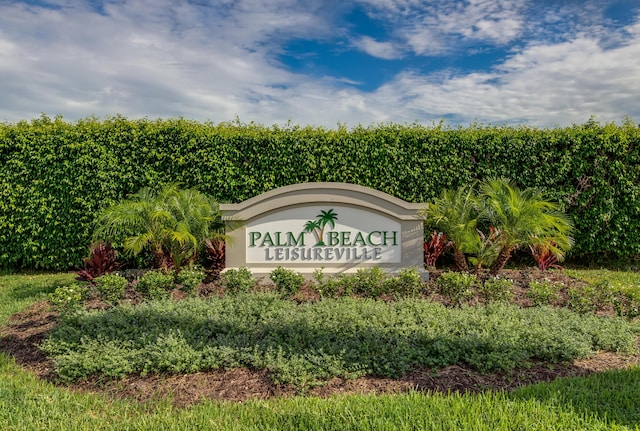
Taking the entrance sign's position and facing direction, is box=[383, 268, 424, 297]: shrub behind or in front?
in front

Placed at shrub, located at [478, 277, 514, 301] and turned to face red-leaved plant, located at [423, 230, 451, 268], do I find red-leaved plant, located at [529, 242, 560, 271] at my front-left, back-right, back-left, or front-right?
front-right

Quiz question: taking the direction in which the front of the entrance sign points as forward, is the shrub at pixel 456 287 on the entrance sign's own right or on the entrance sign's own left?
on the entrance sign's own left

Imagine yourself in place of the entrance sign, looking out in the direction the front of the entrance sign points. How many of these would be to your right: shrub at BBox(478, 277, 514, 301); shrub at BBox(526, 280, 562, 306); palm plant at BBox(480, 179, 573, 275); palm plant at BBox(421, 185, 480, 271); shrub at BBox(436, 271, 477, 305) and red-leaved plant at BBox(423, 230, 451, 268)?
0

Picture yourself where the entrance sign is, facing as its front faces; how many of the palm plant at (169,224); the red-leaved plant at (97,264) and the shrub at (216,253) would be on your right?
3

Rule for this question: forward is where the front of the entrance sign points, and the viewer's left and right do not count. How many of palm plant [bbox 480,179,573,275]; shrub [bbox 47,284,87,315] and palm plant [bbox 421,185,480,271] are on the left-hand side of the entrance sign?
2

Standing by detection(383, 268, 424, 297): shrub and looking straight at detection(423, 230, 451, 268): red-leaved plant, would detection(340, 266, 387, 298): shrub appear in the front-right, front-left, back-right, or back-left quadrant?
back-left

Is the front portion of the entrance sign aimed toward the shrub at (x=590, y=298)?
no

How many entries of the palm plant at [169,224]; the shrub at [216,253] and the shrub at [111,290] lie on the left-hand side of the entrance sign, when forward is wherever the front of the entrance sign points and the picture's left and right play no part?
0

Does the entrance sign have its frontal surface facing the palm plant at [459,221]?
no

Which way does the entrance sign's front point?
toward the camera

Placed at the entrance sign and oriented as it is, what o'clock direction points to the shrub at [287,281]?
The shrub is roughly at 1 o'clock from the entrance sign.

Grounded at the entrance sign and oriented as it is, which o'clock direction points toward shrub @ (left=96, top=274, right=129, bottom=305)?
The shrub is roughly at 2 o'clock from the entrance sign.

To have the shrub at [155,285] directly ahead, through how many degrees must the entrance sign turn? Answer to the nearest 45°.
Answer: approximately 45° to its right

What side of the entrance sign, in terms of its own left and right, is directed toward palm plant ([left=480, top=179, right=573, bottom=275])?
left

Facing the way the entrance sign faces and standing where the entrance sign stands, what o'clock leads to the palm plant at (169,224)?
The palm plant is roughly at 3 o'clock from the entrance sign.

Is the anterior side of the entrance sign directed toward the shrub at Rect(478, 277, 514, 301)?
no

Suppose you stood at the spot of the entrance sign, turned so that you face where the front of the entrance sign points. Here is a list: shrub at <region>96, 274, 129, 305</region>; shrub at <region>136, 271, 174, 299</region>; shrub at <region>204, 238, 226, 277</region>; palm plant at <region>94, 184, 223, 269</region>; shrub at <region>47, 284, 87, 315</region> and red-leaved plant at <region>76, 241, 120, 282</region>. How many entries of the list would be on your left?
0

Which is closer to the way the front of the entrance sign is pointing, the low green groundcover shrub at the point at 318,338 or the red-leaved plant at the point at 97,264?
the low green groundcover shrub

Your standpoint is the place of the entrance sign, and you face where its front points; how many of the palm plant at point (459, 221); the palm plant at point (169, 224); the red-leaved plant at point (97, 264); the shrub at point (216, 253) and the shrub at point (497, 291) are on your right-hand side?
3

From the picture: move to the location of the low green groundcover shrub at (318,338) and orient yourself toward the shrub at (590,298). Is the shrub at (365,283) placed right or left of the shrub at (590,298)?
left

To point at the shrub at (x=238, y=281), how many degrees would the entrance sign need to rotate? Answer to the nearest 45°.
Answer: approximately 45° to its right
